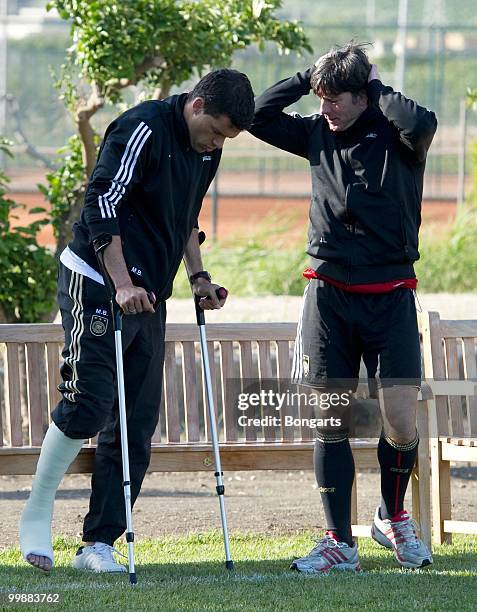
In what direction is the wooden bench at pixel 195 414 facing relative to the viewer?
toward the camera

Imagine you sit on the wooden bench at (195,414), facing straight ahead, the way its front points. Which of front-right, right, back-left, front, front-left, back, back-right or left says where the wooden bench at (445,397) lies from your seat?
left

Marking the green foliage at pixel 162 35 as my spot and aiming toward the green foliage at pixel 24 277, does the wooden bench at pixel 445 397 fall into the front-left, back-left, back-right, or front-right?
back-left

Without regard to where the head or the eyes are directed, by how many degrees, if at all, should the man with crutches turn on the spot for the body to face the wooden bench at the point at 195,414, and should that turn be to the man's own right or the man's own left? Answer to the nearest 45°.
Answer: approximately 135° to the man's own left

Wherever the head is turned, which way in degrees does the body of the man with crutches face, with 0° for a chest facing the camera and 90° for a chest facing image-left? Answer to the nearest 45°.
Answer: approximately 315°

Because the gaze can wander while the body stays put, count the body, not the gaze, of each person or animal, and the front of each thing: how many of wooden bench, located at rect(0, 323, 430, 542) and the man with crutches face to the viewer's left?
0

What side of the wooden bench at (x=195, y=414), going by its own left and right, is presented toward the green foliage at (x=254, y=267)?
back

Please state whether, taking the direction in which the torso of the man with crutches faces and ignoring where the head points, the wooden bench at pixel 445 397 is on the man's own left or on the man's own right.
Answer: on the man's own left

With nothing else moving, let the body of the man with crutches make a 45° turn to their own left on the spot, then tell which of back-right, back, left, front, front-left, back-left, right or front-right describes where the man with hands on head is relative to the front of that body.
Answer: front

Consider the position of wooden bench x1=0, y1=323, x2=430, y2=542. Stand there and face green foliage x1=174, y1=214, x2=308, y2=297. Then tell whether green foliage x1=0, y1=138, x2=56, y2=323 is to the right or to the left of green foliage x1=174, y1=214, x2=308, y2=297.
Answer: left
